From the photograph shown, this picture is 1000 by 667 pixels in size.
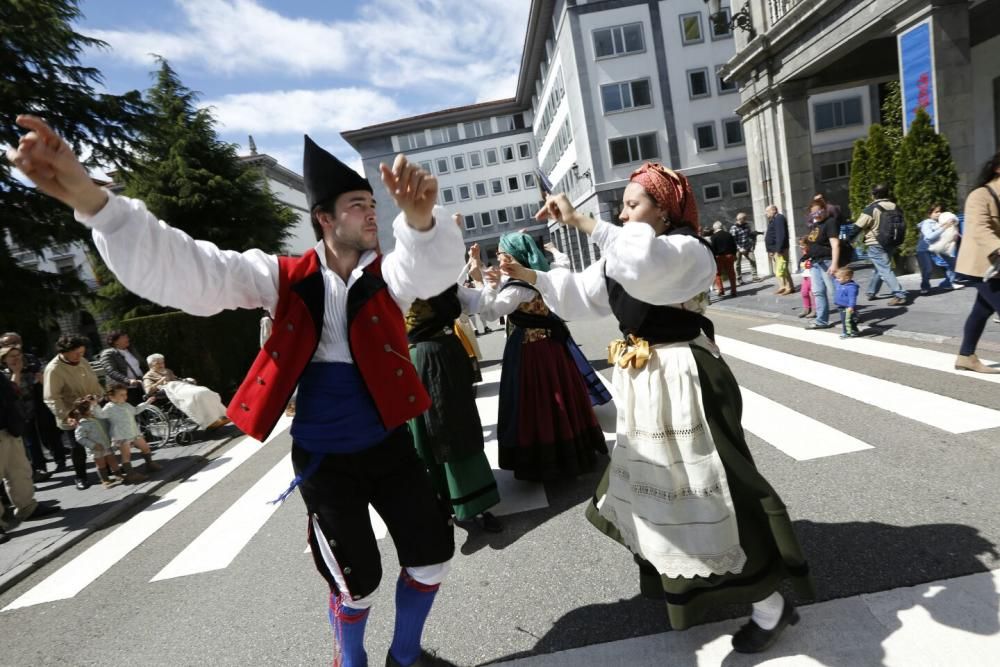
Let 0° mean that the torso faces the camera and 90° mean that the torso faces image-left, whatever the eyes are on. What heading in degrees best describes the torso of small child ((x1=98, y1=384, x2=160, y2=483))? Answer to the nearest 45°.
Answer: approximately 315°

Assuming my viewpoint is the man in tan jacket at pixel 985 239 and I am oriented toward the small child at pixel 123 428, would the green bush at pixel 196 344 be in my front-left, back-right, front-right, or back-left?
front-right

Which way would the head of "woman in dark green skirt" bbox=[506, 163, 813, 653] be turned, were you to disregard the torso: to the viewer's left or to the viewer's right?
to the viewer's left

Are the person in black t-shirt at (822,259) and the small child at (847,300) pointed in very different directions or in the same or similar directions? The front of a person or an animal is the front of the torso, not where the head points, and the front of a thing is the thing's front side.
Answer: same or similar directions

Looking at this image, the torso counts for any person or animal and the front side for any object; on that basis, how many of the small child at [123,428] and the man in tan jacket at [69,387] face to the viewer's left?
0

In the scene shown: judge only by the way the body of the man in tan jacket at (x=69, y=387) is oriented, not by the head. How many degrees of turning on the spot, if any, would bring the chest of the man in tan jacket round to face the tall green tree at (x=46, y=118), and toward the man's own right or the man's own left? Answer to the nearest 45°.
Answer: approximately 135° to the man's own left

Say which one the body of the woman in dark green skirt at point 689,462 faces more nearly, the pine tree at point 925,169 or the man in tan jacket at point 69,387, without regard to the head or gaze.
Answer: the man in tan jacket

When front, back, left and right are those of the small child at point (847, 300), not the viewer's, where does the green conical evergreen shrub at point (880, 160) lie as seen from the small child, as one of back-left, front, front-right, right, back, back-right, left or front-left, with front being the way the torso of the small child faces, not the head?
back-right

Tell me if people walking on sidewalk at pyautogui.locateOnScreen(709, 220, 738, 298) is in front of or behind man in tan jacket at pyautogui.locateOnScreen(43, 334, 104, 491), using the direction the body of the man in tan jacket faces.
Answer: in front

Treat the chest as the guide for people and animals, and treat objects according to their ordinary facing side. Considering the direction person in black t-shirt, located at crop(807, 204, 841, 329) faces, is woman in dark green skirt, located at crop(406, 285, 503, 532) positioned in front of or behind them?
in front

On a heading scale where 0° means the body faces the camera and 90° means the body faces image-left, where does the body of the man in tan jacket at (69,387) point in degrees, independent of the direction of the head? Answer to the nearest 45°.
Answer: approximately 315°

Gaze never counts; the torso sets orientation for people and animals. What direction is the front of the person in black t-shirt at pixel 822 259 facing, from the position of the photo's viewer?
facing the viewer and to the left of the viewer

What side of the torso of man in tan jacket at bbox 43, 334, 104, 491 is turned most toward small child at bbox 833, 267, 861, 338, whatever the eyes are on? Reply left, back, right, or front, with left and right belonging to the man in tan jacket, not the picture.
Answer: front

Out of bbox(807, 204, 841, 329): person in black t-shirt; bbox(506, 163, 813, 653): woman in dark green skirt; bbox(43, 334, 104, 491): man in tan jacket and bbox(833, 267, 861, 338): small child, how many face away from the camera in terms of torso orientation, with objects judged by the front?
0

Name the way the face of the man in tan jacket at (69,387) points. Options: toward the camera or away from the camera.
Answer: toward the camera
